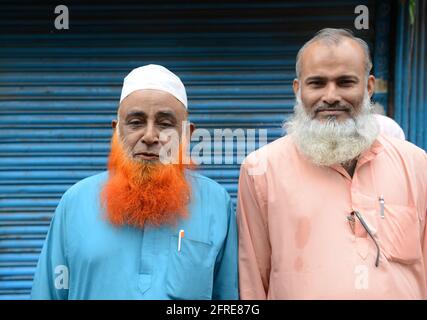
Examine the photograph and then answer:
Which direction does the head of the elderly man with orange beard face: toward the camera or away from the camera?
toward the camera

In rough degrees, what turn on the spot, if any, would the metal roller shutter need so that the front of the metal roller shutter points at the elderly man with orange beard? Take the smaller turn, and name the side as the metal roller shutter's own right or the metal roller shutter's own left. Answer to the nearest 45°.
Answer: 0° — it already faces them

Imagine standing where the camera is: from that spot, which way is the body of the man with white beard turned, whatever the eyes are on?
toward the camera

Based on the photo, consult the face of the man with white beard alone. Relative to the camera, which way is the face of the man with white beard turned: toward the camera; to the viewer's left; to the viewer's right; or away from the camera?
toward the camera

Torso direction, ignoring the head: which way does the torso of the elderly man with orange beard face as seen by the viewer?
toward the camera

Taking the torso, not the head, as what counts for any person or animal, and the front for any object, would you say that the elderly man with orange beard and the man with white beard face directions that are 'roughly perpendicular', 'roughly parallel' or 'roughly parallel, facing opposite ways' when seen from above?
roughly parallel

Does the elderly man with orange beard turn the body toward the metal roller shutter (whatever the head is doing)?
no

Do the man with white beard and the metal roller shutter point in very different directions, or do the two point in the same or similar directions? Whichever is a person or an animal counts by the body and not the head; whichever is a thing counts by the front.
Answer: same or similar directions

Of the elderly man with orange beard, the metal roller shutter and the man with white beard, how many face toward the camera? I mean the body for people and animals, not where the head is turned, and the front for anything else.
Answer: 3

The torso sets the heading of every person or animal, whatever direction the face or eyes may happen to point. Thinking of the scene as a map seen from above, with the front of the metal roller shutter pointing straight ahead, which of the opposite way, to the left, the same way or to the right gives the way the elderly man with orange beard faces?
the same way
